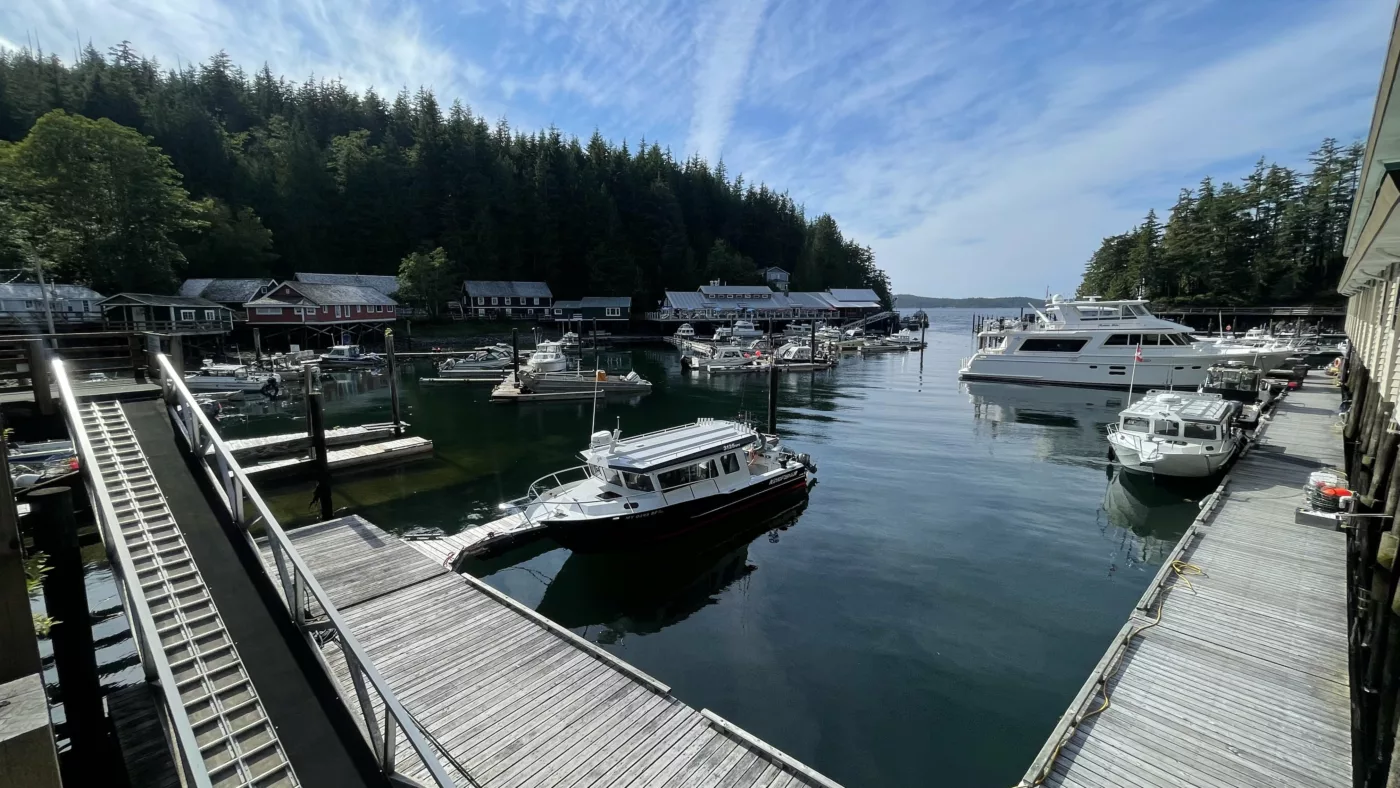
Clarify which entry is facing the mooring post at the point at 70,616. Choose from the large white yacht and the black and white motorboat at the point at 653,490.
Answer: the black and white motorboat

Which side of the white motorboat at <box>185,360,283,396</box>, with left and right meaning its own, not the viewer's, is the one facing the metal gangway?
left

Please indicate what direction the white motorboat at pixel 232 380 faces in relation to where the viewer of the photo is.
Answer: facing to the left of the viewer

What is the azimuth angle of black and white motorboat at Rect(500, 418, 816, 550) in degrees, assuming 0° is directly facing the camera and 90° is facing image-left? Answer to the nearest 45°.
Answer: approximately 45°
